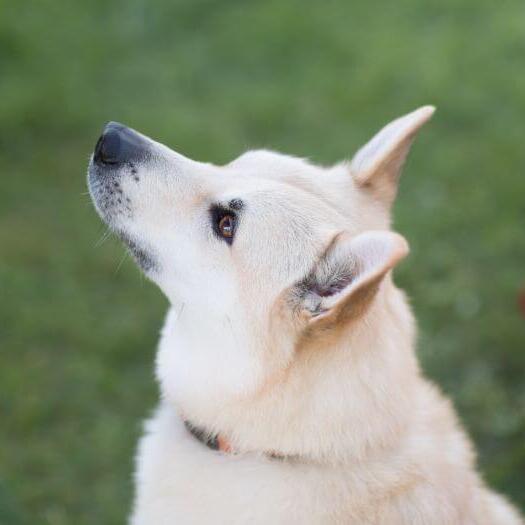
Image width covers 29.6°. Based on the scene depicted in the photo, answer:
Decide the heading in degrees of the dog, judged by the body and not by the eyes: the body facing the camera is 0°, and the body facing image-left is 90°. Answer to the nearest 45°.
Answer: approximately 90°
